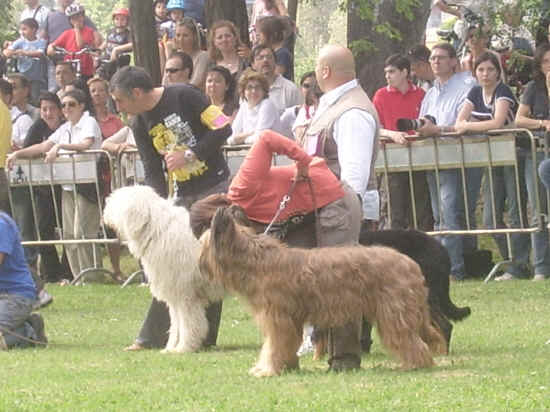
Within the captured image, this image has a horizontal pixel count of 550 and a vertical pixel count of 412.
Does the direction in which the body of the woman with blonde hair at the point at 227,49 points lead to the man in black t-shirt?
yes

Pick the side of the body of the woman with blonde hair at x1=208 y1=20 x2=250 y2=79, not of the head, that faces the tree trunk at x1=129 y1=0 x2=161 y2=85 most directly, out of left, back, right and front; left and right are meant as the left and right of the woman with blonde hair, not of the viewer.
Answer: right

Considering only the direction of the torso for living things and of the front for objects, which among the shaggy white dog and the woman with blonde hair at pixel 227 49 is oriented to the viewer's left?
the shaggy white dog

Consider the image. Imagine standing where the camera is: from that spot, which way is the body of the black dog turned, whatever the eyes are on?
to the viewer's left

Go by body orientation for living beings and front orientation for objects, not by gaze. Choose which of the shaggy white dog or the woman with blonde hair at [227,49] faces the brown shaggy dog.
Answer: the woman with blonde hair

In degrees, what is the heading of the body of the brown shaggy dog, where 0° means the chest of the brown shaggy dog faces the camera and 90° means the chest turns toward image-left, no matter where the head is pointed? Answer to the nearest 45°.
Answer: approximately 90°

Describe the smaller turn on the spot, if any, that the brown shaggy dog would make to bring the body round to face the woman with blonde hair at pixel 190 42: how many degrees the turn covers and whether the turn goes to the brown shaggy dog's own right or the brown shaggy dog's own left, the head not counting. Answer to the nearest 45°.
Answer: approximately 90° to the brown shaggy dog's own right

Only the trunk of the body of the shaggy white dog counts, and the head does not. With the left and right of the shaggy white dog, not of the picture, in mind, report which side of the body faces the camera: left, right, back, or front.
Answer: left

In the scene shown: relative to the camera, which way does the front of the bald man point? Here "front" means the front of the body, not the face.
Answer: to the viewer's left

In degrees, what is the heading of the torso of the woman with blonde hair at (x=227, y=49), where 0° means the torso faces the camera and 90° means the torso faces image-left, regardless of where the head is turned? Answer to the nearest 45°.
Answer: approximately 0°
